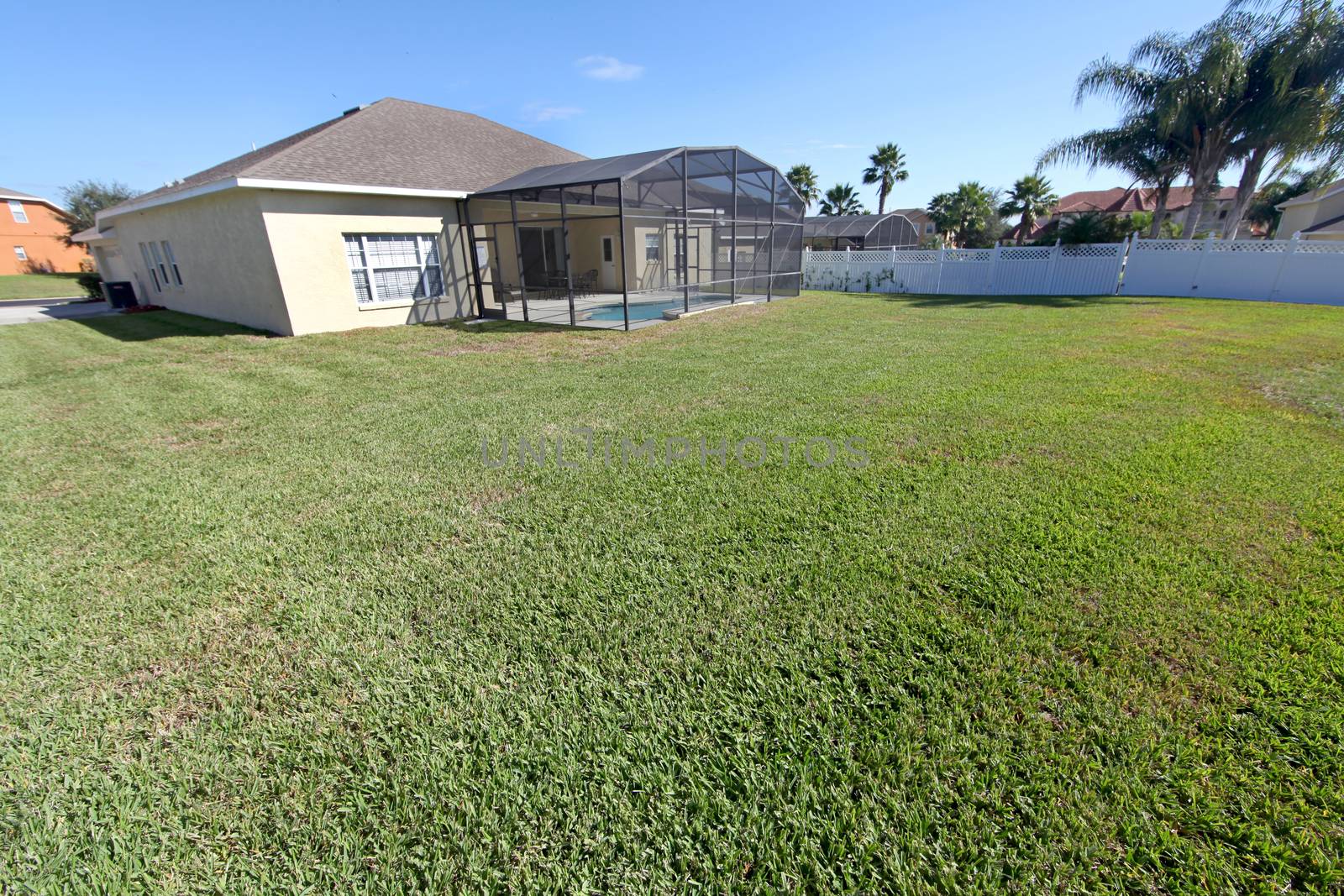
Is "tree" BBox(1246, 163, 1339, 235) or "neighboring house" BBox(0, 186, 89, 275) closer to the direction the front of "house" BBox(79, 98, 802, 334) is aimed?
the neighboring house

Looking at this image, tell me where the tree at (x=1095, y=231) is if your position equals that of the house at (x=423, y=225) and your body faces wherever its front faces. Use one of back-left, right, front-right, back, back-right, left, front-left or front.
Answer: back-right

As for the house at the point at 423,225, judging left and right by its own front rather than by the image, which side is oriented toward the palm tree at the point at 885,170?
right

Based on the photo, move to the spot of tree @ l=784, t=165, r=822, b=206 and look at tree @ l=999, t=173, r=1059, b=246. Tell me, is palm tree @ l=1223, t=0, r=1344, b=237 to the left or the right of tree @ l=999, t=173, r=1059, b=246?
right

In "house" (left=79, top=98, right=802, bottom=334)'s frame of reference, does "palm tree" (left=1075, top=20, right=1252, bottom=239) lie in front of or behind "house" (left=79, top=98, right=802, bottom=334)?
behind

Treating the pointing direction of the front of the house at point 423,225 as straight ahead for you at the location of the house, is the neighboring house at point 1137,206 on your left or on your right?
on your right

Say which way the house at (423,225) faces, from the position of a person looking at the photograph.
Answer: facing away from the viewer and to the left of the viewer

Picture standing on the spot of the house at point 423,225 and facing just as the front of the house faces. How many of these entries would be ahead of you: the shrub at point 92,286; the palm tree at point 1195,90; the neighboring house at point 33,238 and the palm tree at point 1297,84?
2

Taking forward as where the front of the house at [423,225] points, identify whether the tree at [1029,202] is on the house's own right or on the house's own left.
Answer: on the house's own right
